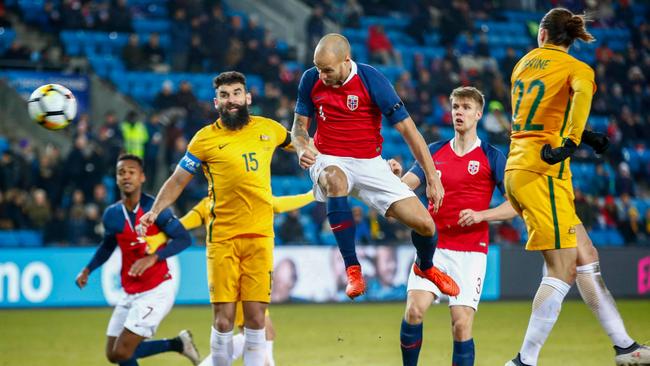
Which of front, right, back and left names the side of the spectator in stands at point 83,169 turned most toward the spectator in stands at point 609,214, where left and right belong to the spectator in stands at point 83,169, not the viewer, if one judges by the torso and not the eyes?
left

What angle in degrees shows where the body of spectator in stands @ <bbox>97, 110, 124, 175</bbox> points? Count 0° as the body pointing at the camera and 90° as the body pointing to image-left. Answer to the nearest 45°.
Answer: approximately 0°

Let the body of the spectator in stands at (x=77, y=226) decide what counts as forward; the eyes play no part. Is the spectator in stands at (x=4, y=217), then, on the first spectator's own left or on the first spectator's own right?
on the first spectator's own right
